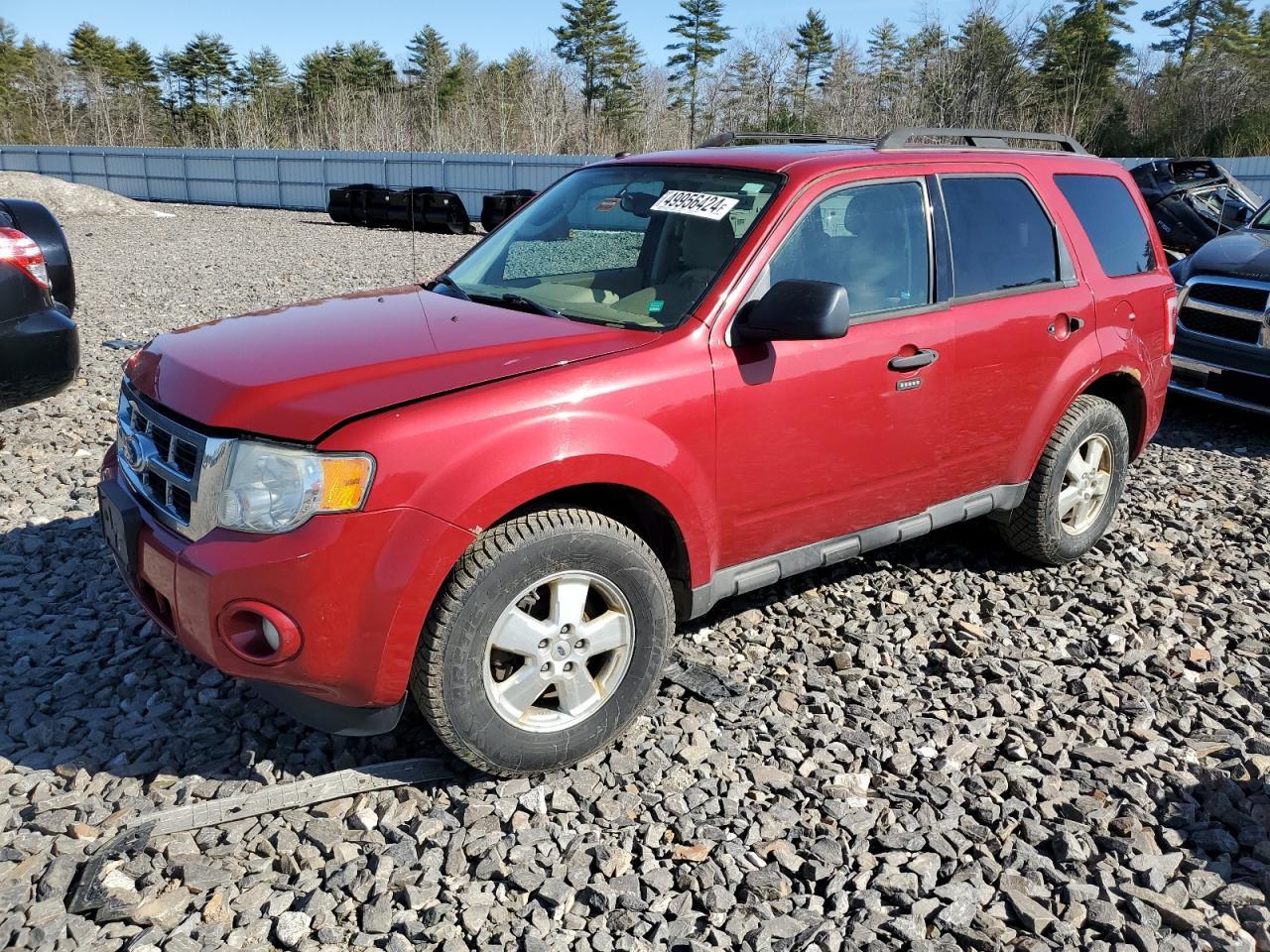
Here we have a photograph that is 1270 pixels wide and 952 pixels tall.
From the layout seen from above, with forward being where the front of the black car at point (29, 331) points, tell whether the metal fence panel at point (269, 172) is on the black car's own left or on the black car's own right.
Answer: on the black car's own right

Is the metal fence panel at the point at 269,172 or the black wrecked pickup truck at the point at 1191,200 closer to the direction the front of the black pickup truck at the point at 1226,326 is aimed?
the metal fence panel

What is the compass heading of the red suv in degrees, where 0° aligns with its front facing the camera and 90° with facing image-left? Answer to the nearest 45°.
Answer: approximately 45°

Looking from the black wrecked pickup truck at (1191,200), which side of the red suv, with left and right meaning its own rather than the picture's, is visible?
back

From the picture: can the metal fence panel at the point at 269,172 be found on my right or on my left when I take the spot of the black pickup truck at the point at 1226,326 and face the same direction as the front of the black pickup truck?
on my right

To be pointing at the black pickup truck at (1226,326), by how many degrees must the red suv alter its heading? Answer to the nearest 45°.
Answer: approximately 180°

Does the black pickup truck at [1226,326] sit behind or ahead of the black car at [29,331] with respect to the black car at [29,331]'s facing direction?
behind

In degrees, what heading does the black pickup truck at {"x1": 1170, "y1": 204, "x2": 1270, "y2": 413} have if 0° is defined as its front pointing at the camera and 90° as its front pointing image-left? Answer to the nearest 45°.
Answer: approximately 45°
